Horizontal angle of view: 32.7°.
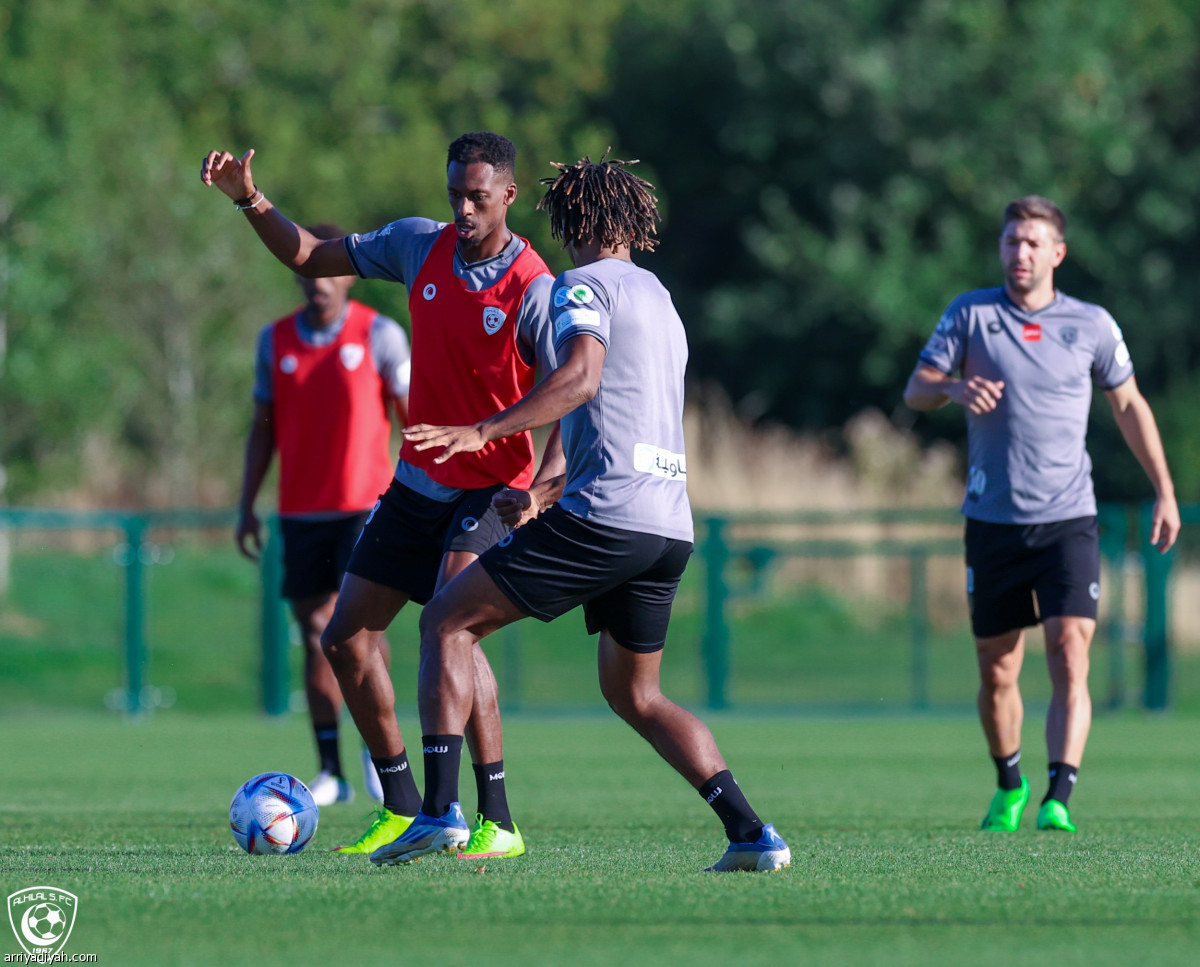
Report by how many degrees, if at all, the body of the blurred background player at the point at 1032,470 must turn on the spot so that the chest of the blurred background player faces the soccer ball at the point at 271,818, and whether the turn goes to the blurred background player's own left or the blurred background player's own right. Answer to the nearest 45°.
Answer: approximately 45° to the blurred background player's own right

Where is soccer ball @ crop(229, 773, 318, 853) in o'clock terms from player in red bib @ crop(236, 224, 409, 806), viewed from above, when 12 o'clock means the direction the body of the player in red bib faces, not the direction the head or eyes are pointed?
The soccer ball is roughly at 12 o'clock from the player in red bib.

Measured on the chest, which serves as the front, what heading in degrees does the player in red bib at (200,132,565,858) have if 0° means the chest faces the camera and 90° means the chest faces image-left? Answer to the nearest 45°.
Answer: approximately 45°

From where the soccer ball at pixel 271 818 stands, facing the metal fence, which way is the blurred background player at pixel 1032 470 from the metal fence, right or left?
right

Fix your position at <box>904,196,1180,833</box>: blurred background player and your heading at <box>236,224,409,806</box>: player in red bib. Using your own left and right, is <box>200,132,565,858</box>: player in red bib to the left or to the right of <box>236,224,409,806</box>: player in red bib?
left

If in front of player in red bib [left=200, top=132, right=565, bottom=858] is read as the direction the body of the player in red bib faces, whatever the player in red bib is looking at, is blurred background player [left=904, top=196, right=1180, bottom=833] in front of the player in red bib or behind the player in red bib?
behind

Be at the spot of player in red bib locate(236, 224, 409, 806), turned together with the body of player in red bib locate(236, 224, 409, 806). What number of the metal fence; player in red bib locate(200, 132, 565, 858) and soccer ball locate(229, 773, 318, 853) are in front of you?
2

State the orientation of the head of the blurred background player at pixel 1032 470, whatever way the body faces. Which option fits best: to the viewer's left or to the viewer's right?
to the viewer's left

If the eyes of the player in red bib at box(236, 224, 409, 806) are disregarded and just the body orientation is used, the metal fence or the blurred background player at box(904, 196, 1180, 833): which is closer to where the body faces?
the blurred background player

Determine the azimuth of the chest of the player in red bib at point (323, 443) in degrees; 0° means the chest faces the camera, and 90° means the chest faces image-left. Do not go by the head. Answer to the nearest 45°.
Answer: approximately 0°
